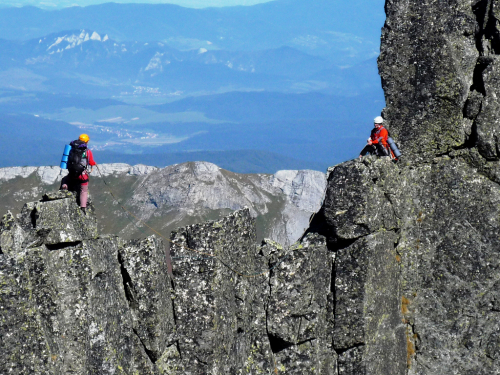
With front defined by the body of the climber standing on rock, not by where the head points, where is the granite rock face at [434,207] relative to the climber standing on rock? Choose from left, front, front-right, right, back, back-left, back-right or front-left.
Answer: front-right

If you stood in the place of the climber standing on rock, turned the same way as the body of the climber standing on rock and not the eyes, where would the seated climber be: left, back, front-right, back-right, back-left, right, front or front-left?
front-right

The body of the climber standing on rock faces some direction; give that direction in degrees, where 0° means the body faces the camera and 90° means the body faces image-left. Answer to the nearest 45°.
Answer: approximately 225°
